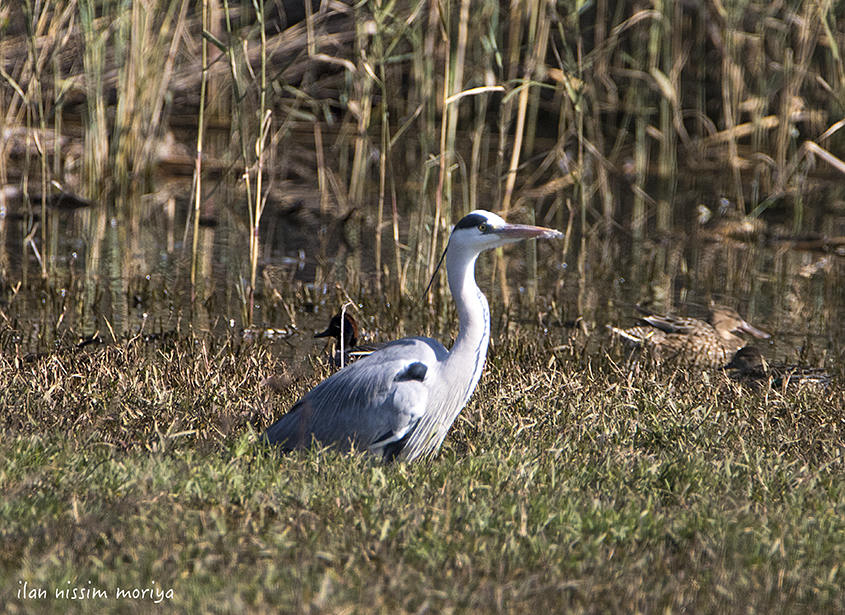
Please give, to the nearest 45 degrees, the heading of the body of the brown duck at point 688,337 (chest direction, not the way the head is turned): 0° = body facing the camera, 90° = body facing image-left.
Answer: approximately 270°

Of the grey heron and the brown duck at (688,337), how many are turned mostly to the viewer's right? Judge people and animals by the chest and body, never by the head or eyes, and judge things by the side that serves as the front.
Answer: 2

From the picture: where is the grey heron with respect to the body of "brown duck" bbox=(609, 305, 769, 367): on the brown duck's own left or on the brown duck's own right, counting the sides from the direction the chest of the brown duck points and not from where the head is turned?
on the brown duck's own right

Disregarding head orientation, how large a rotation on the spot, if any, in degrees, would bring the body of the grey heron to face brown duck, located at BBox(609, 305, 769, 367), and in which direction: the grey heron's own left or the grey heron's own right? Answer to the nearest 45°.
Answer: approximately 45° to the grey heron's own left

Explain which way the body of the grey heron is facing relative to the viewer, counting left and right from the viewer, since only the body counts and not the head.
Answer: facing to the right of the viewer

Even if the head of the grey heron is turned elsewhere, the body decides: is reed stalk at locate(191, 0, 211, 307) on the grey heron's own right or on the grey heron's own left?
on the grey heron's own left

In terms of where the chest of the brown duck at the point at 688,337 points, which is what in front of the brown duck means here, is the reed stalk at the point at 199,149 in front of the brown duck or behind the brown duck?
behind
